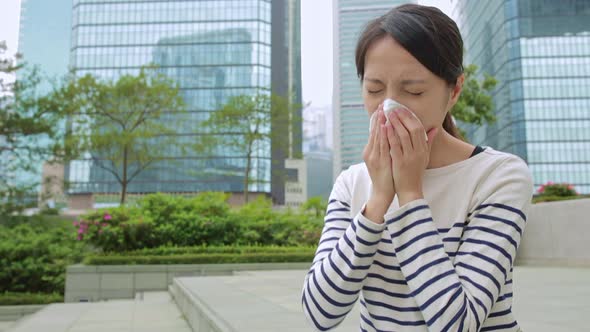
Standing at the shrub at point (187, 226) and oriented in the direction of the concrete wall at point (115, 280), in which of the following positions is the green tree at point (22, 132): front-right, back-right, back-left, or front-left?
back-right

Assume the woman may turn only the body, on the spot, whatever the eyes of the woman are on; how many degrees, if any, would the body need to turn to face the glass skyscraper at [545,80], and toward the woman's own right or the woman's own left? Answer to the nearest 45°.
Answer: approximately 135° to the woman's own right

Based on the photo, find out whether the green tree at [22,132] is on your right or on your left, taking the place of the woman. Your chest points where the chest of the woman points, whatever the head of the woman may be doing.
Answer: on your right

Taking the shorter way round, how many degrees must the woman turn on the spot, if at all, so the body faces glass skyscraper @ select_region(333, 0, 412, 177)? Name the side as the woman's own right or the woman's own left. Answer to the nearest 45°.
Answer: approximately 135° to the woman's own right

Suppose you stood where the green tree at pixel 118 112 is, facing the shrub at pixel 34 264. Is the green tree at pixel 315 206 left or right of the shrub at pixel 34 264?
left

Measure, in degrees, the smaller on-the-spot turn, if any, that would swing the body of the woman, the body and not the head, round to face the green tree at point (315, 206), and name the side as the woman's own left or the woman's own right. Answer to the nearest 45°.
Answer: approximately 135° to the woman's own right

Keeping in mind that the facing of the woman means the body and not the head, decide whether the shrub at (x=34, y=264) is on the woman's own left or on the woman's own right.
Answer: on the woman's own right

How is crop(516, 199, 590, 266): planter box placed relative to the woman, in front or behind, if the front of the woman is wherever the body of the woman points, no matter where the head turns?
behind

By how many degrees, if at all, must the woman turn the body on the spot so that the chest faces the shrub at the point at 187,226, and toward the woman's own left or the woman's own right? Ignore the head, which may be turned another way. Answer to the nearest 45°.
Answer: approximately 90° to the woman's own right

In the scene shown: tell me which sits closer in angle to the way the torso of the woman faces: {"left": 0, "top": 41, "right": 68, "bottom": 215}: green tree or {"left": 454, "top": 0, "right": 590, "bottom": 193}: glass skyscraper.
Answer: the green tree

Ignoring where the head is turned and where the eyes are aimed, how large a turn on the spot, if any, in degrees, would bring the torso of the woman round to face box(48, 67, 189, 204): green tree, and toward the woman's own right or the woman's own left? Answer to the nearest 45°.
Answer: approximately 90° to the woman's own right

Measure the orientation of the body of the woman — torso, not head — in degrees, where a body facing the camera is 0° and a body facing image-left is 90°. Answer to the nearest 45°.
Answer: approximately 45°

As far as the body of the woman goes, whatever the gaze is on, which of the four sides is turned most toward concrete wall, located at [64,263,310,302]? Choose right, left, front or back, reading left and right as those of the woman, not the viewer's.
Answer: right
